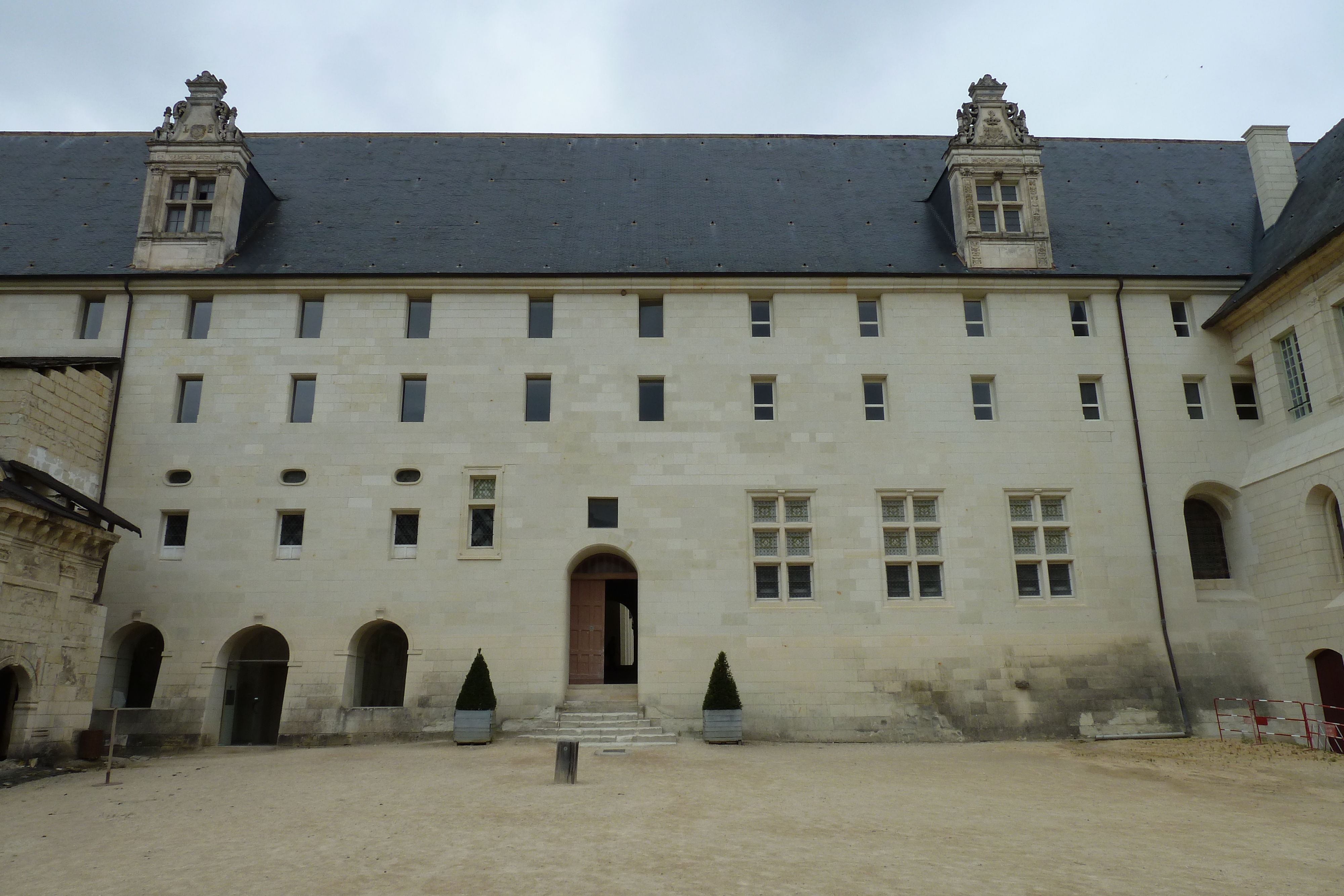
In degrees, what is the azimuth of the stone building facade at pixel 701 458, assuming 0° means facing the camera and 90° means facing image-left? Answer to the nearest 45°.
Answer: approximately 0°
